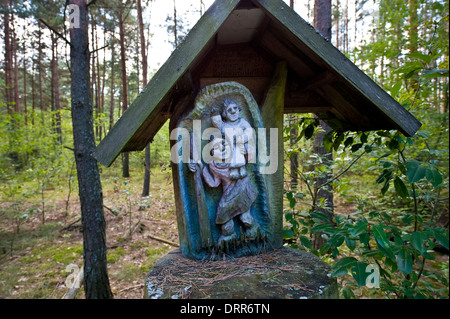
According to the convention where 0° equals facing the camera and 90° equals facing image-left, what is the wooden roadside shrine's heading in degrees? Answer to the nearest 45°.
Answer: approximately 0°
